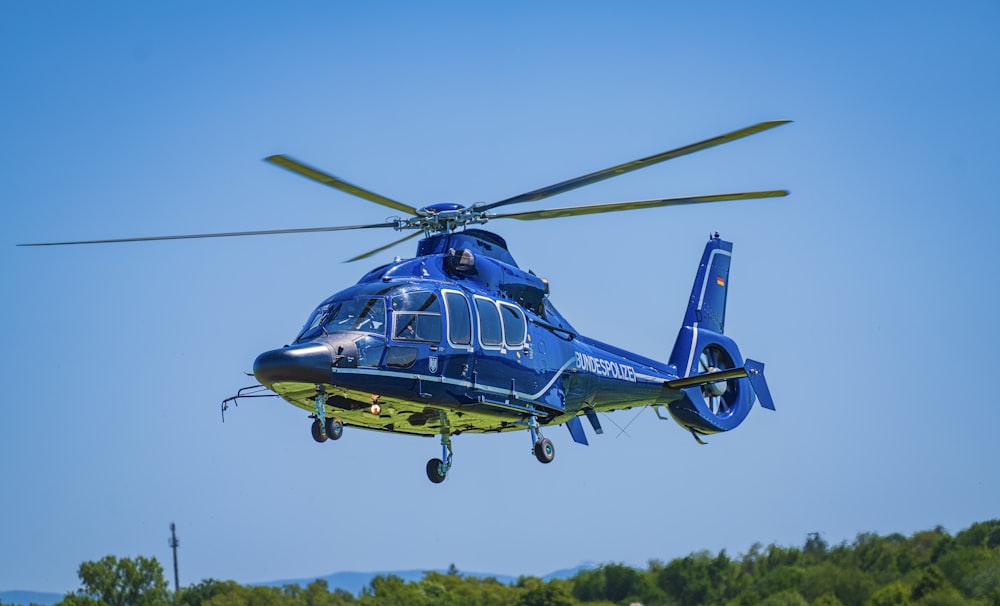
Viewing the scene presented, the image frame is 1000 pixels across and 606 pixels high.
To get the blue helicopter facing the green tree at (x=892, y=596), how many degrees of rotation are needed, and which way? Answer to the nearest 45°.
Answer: approximately 180°
